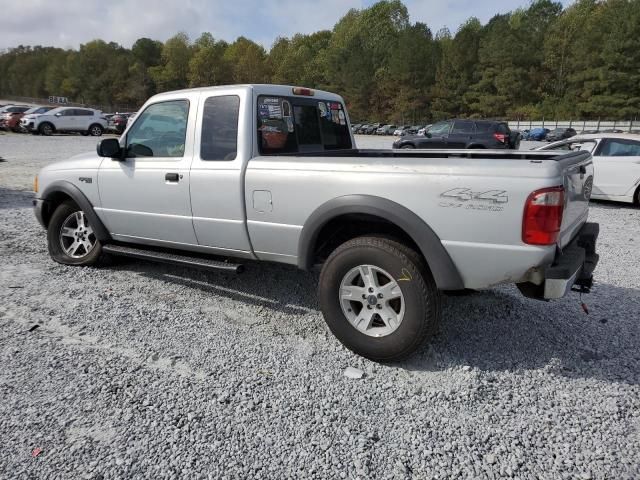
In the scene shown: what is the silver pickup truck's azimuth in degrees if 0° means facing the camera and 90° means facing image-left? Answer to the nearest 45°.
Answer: approximately 135°

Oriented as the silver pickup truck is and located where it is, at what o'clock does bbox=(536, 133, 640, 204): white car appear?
The white car is roughly at 3 o'clock from the silver pickup truck.

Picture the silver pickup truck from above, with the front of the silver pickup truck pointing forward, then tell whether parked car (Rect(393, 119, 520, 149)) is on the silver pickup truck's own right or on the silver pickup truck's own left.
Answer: on the silver pickup truck's own right

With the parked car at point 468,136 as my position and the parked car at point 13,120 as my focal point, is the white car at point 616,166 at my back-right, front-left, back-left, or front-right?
back-left

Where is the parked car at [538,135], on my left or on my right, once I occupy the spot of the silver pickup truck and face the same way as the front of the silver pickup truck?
on my right

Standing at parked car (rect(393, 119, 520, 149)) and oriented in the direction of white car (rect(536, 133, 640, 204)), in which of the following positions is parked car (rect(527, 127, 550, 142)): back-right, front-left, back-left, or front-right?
back-left

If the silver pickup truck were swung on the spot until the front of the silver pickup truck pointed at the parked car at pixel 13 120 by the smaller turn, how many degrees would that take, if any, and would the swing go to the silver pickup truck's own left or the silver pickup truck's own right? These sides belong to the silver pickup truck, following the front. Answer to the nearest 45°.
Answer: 0° — it already faces it

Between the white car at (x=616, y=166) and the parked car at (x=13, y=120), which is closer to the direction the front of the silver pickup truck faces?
the parked car
